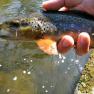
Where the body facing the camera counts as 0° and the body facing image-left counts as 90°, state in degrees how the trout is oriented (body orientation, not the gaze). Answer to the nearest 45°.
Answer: approximately 90°
